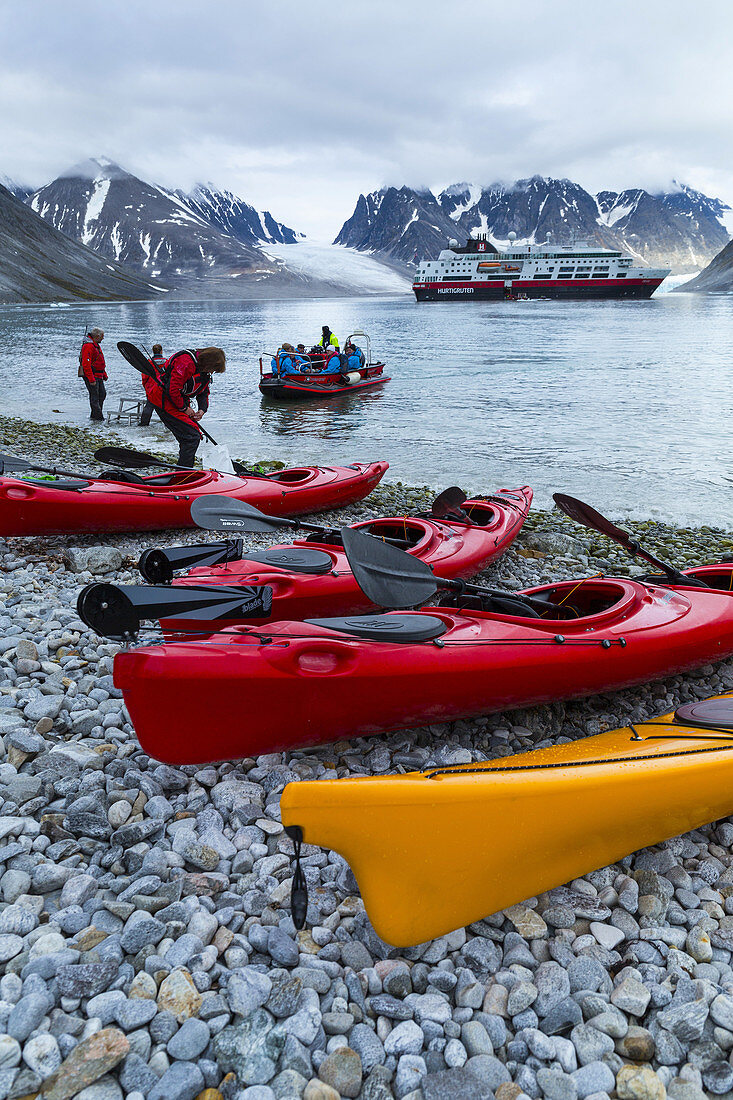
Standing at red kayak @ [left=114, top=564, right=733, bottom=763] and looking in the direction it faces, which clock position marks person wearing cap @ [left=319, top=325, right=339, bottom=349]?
The person wearing cap is roughly at 10 o'clock from the red kayak.

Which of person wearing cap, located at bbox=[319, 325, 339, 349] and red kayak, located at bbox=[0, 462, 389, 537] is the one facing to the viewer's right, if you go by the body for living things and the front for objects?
the red kayak

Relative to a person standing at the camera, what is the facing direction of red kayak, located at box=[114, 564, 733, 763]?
facing away from the viewer and to the right of the viewer

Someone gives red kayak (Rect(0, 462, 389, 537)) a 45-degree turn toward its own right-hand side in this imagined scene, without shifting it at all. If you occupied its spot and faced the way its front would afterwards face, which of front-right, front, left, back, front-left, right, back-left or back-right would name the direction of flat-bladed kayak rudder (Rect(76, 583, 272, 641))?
front-right

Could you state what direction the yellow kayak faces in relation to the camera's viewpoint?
facing away from the viewer and to the right of the viewer

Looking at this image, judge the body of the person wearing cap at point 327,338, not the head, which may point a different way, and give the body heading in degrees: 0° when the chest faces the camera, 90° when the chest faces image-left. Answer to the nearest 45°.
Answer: approximately 45°

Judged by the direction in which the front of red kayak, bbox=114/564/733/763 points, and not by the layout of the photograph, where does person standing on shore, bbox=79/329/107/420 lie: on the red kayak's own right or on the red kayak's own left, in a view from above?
on the red kayak's own left

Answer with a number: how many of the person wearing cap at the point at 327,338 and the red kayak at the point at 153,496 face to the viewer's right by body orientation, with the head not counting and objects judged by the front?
1

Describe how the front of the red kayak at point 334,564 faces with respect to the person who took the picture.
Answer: facing away from the viewer and to the right of the viewer

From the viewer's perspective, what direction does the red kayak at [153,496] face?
to the viewer's right
